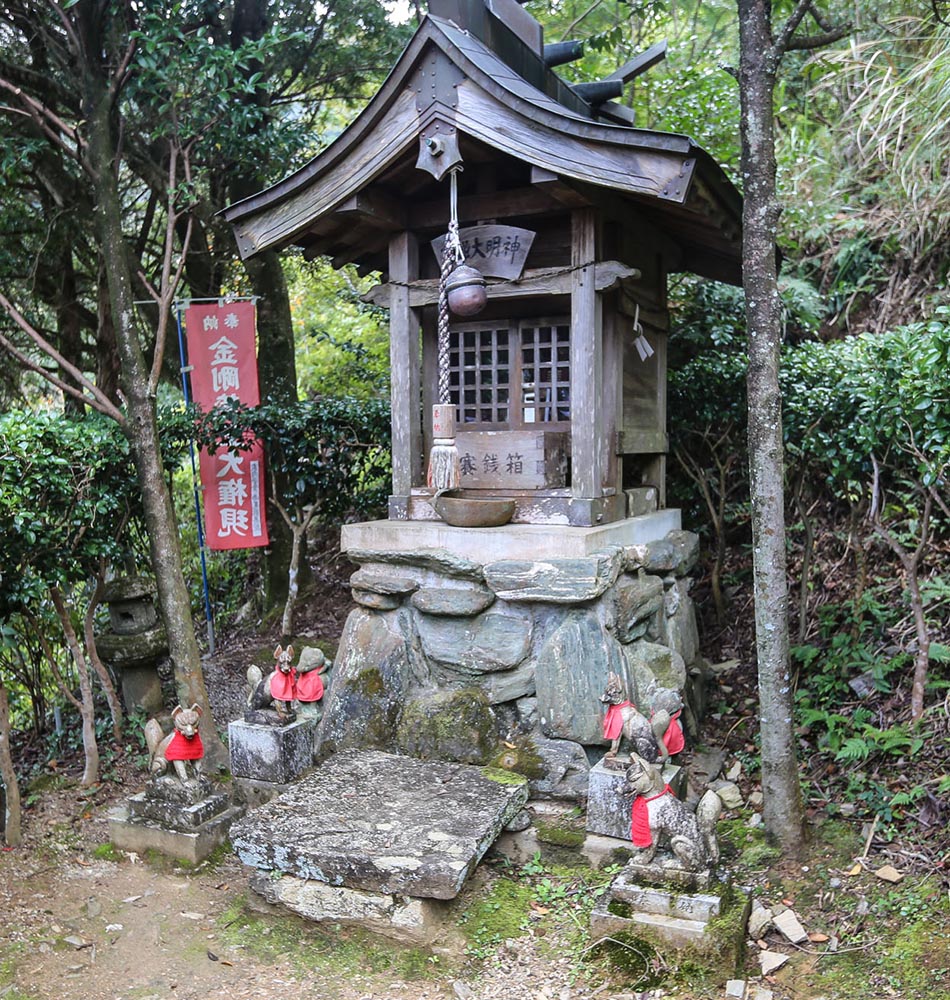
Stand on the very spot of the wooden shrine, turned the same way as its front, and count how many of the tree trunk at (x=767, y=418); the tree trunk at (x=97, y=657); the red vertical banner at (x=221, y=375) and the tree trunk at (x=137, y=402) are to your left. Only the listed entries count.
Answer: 1

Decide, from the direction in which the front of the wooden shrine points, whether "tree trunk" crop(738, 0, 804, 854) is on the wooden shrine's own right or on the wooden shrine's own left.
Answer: on the wooden shrine's own left

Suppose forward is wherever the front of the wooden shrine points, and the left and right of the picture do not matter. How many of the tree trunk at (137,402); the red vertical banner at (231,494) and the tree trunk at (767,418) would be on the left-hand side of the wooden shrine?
1

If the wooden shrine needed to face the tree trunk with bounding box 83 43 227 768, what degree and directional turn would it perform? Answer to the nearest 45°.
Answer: approximately 45° to its right

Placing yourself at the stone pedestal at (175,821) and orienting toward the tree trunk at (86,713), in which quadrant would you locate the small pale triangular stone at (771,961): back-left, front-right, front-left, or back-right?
back-right

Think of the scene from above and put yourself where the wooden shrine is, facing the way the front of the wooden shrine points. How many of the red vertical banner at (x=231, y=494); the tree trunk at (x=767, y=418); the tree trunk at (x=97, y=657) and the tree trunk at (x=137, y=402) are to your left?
1

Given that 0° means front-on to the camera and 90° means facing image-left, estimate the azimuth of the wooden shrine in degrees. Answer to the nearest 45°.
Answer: approximately 45°

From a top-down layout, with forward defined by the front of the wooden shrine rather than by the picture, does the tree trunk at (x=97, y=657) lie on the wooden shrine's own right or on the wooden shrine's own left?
on the wooden shrine's own right
